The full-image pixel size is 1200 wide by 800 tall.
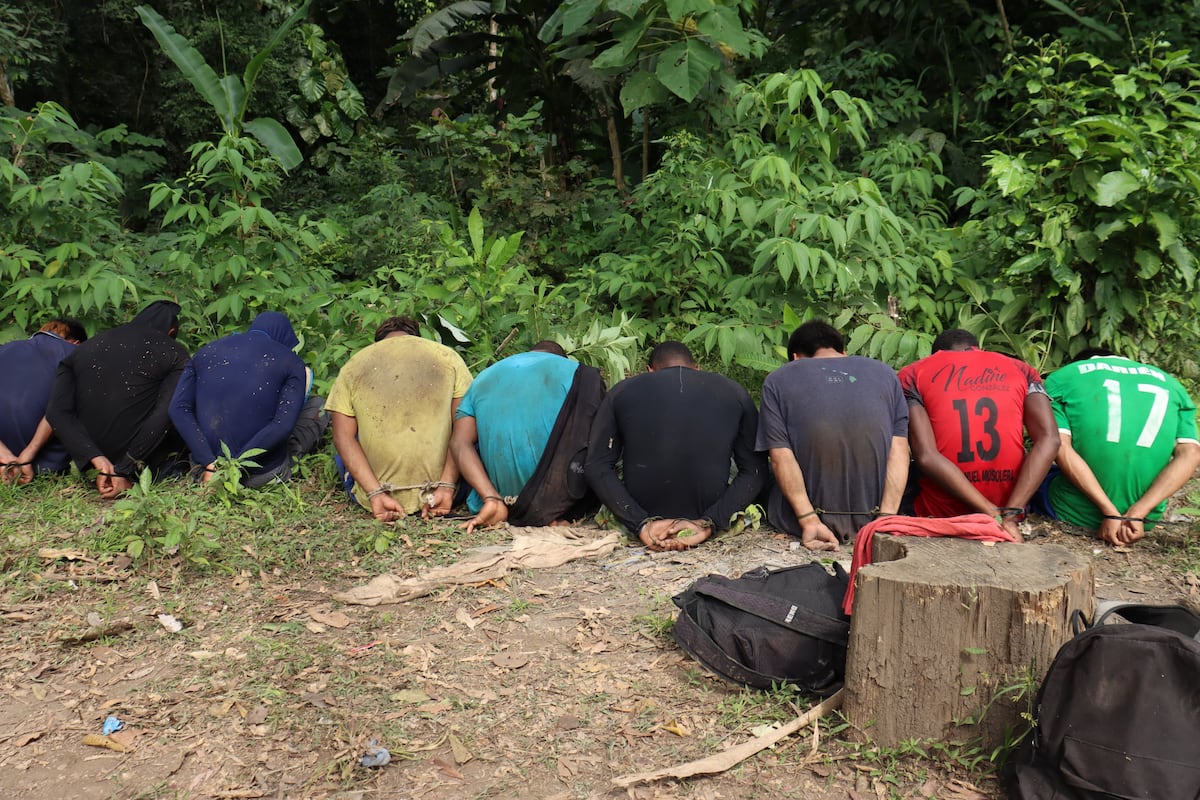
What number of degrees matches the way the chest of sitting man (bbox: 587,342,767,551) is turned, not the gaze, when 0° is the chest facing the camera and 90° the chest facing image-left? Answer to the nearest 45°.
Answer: approximately 180°

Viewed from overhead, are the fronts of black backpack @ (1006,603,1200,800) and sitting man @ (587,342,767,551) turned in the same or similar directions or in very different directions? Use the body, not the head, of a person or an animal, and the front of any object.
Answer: very different directions

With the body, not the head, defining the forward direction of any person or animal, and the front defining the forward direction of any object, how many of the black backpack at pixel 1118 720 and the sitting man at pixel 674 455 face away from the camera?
1

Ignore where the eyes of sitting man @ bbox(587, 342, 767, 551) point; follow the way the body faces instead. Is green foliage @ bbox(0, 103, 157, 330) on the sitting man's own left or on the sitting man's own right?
on the sitting man's own left

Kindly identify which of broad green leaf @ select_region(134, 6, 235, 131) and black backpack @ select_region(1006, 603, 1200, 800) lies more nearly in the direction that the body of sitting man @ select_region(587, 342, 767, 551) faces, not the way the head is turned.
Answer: the broad green leaf

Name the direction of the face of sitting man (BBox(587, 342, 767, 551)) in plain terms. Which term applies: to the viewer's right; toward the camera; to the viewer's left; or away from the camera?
away from the camera

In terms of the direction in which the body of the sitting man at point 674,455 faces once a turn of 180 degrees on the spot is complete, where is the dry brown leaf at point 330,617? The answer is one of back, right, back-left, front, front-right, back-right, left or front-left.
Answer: front-right

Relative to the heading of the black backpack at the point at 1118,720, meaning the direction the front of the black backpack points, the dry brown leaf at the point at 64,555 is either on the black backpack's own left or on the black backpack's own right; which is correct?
on the black backpack's own right

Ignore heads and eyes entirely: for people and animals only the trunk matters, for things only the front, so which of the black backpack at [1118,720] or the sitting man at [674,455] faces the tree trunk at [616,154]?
the sitting man

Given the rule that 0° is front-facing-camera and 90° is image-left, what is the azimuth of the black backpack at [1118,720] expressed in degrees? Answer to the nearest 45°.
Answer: approximately 0°
